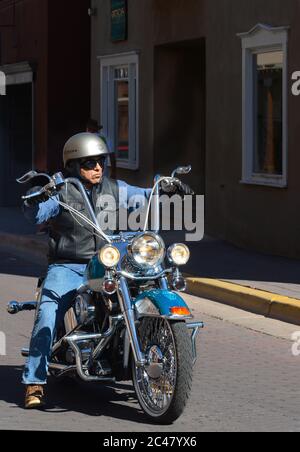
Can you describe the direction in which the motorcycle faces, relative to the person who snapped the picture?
facing the viewer and to the right of the viewer

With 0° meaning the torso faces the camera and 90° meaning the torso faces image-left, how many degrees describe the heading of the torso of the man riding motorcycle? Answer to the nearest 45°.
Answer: approximately 315°
